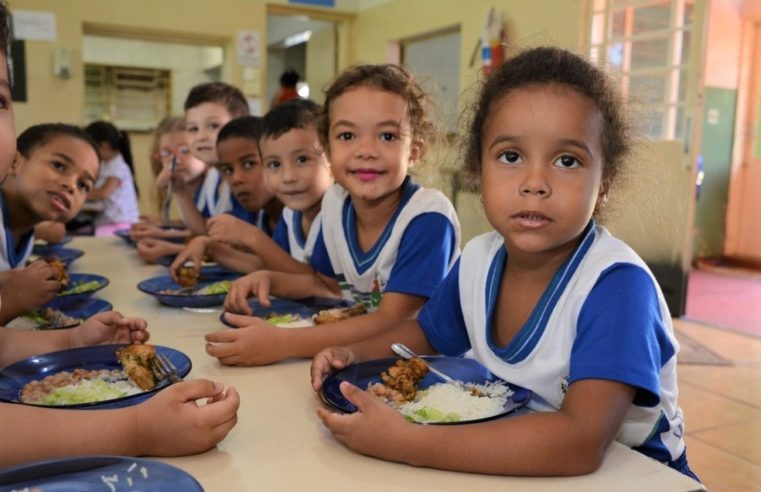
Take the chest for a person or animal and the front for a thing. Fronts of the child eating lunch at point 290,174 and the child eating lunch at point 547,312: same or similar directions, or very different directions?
same or similar directions

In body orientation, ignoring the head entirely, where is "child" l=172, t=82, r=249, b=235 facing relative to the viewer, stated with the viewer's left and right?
facing the viewer and to the left of the viewer

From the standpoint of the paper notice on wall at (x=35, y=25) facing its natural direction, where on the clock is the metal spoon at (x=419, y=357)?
The metal spoon is roughly at 12 o'clock from the paper notice on wall.

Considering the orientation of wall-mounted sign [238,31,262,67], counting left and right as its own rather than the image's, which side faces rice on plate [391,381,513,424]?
front

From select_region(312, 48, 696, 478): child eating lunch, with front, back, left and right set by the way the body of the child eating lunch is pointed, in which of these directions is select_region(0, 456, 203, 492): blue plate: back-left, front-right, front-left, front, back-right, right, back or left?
front

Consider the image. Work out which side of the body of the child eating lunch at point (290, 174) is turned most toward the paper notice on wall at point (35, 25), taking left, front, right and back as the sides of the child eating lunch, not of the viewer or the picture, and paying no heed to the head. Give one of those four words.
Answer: right

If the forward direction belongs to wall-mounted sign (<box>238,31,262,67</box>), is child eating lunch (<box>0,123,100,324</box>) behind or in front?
in front

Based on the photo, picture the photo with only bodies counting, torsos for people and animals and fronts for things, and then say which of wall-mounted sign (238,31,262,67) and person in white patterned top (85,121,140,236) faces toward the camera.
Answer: the wall-mounted sign

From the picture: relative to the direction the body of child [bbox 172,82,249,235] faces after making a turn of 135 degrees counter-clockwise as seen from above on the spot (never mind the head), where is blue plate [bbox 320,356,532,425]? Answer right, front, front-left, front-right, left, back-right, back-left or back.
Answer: right

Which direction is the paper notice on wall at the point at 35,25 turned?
toward the camera

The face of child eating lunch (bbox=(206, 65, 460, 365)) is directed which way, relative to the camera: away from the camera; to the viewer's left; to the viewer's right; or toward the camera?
toward the camera

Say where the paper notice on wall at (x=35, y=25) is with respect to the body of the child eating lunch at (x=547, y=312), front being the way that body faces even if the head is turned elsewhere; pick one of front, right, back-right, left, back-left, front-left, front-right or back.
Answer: right

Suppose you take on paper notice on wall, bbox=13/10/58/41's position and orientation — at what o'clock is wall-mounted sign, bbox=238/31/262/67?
The wall-mounted sign is roughly at 9 o'clock from the paper notice on wall.

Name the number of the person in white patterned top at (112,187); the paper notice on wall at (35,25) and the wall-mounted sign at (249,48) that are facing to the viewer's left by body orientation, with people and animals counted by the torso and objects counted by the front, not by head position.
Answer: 1

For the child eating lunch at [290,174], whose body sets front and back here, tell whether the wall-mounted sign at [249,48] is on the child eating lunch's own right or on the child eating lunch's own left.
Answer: on the child eating lunch's own right

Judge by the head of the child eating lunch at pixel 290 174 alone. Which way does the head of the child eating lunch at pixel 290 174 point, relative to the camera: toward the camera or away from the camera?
toward the camera

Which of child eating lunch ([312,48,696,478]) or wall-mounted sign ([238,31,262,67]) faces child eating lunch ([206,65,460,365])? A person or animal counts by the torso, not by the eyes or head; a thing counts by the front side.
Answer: the wall-mounted sign

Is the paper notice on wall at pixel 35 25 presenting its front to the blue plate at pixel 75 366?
yes
